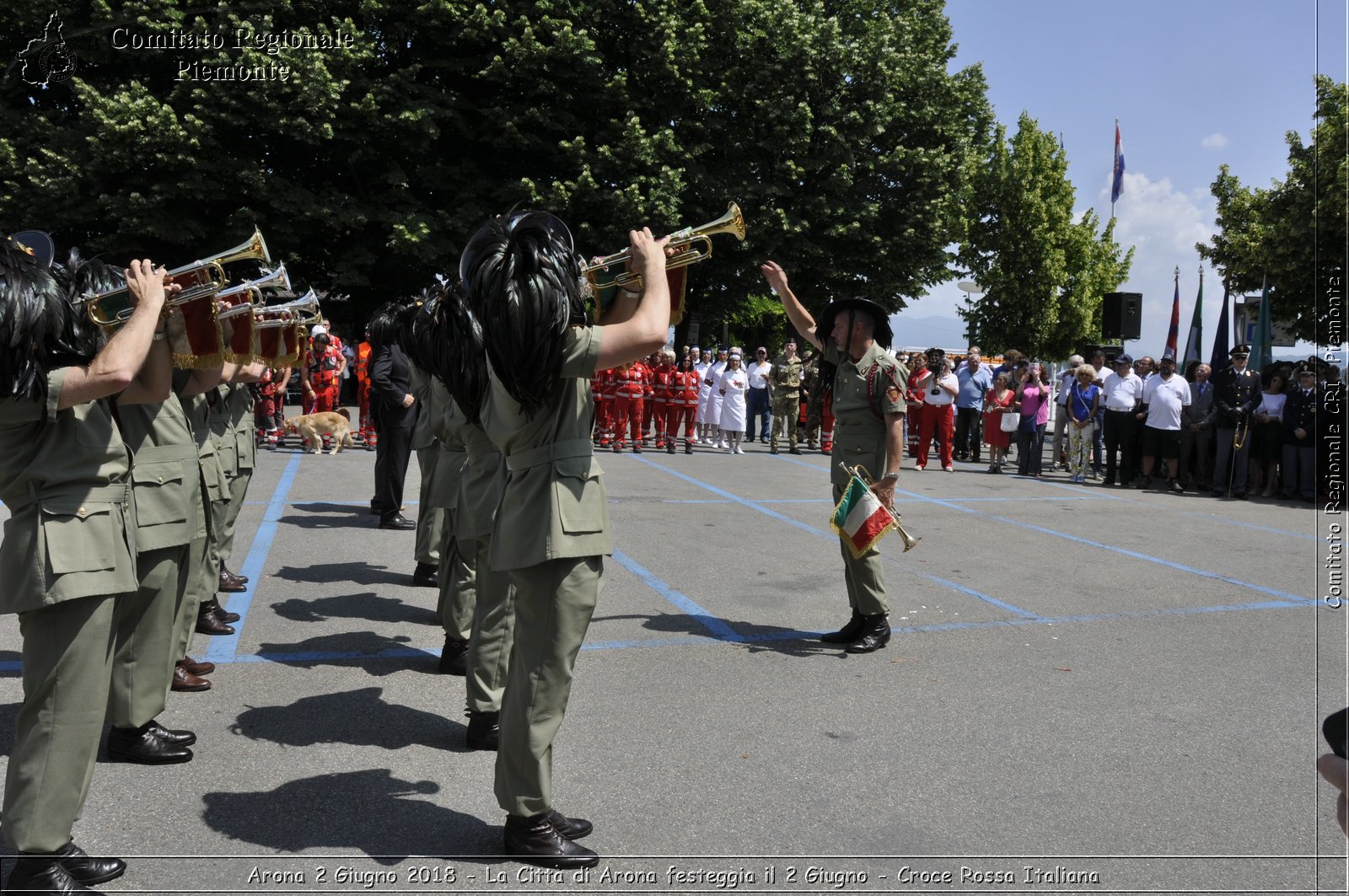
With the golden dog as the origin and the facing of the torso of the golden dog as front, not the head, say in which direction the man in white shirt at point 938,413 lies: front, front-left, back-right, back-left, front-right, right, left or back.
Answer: back

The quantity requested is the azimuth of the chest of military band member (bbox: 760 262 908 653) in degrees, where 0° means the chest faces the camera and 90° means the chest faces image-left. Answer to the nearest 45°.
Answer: approximately 90°

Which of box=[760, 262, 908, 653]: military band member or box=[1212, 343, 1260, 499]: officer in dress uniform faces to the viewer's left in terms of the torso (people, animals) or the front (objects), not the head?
the military band member

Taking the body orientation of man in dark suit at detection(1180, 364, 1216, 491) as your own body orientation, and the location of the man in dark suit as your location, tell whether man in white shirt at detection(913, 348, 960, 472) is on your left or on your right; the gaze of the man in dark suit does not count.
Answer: on your right

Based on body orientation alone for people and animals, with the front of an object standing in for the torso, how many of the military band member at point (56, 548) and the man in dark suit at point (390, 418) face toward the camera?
0

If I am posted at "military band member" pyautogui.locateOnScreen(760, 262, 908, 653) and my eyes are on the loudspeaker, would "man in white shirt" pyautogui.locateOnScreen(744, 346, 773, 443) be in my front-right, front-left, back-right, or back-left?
front-left

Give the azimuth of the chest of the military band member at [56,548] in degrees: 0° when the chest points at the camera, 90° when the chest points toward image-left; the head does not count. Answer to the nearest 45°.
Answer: approximately 270°

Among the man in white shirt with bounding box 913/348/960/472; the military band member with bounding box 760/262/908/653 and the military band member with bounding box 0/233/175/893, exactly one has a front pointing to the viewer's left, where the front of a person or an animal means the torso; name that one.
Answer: the military band member with bounding box 760/262/908/653

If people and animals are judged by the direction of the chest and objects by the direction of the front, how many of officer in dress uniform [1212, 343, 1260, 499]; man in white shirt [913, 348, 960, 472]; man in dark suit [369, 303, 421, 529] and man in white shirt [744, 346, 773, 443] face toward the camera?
3

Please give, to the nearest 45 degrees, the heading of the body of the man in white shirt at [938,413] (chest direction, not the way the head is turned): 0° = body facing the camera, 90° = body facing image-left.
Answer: approximately 0°

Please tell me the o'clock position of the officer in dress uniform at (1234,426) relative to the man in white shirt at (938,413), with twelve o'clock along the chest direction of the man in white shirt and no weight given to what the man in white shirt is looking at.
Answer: The officer in dress uniform is roughly at 10 o'clock from the man in white shirt.

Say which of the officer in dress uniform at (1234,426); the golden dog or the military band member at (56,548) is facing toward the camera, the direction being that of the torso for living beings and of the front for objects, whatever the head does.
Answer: the officer in dress uniform

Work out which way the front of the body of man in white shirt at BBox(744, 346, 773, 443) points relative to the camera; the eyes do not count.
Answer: toward the camera

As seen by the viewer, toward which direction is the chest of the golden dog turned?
to the viewer's left

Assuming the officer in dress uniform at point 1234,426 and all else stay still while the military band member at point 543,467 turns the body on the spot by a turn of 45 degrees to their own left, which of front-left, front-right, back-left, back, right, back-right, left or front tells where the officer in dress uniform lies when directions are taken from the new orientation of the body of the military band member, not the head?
front

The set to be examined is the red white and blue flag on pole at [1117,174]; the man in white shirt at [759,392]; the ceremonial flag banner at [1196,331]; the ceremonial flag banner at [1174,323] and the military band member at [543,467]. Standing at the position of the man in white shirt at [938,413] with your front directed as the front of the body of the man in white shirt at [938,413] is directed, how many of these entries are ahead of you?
1
